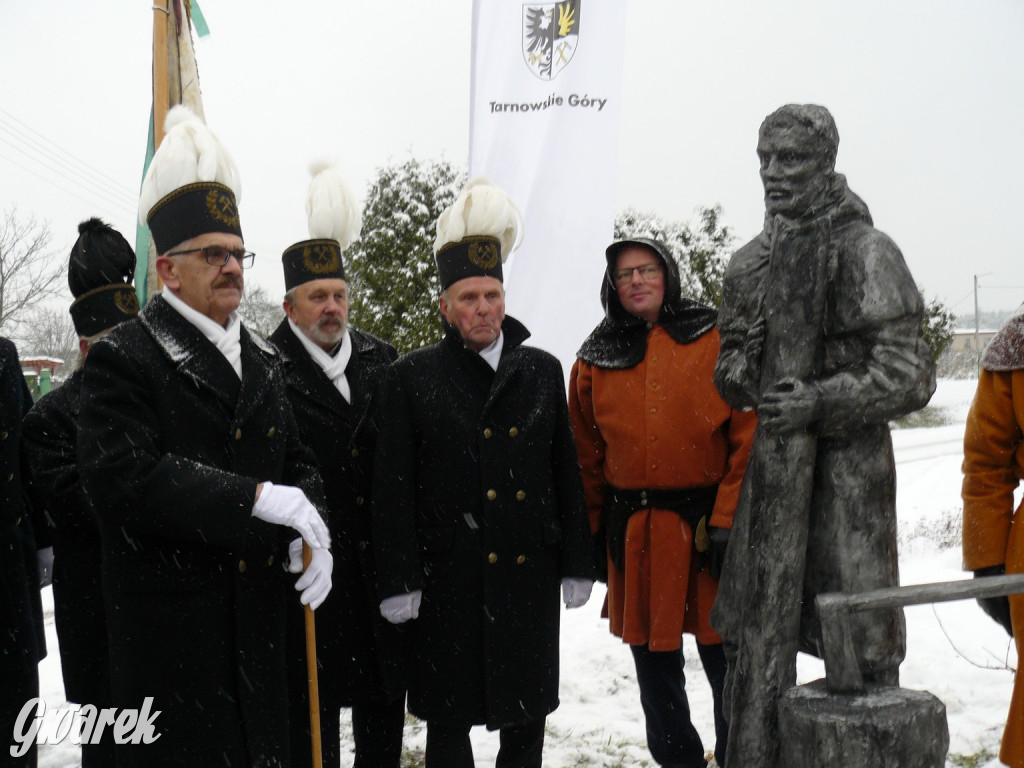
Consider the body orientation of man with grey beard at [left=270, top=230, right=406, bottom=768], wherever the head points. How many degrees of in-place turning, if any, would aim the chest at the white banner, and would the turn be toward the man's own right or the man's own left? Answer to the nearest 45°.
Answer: approximately 90° to the man's own left

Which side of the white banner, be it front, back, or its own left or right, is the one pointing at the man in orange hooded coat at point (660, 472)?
front

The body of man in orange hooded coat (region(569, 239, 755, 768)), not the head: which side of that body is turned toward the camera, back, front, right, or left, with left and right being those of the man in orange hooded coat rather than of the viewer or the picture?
front

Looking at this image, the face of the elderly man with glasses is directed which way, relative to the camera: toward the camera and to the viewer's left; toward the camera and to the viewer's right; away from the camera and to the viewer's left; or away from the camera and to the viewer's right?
toward the camera and to the viewer's right

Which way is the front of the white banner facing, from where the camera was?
facing the viewer

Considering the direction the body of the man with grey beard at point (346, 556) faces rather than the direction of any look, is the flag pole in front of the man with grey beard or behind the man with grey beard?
behind

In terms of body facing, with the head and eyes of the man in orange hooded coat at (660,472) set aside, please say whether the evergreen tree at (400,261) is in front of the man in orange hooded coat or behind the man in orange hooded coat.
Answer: behind

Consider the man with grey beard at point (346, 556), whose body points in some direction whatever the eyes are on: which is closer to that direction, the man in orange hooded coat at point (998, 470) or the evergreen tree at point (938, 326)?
the man in orange hooded coat

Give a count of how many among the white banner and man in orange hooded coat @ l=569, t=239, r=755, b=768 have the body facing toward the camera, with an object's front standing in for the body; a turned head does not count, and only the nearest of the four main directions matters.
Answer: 2

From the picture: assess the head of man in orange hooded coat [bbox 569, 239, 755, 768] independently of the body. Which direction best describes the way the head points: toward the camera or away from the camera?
toward the camera

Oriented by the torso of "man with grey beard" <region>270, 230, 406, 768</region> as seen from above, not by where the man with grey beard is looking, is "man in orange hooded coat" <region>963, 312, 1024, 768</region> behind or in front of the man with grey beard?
in front

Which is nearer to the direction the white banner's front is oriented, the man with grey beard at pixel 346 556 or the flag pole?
the man with grey beard

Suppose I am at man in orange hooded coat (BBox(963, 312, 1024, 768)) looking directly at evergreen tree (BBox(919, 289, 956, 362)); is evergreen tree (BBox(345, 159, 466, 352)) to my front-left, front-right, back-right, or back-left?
front-left

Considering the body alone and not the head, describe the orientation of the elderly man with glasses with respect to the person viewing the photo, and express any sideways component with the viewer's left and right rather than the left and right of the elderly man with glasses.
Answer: facing the viewer and to the right of the viewer
